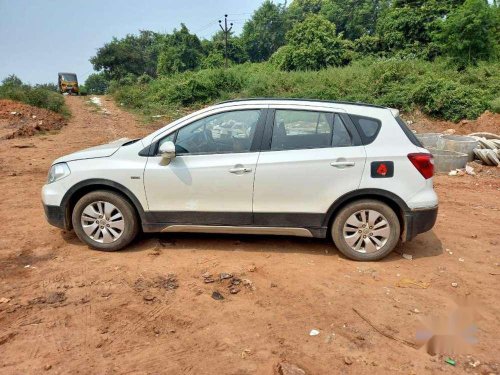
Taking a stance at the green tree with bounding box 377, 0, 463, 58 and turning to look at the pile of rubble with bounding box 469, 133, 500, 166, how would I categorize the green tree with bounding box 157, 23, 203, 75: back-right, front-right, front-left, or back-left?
back-right

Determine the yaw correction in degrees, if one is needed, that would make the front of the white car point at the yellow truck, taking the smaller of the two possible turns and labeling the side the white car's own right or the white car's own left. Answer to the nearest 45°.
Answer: approximately 45° to the white car's own right

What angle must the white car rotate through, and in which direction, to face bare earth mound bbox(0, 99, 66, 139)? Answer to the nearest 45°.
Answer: approximately 45° to its right

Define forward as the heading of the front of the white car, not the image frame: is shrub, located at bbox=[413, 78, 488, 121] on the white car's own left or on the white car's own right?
on the white car's own right

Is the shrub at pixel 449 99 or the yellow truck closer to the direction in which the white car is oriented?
the yellow truck

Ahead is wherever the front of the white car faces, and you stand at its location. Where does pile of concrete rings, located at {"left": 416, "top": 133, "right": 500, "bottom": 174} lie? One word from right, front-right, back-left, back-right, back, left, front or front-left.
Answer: back-right

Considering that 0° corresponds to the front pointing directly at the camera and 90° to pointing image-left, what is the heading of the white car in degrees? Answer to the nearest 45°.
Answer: approximately 90°

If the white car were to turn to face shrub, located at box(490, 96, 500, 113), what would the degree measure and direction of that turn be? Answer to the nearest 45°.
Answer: approximately 135° to its right

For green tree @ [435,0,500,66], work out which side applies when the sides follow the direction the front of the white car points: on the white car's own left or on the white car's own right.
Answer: on the white car's own right

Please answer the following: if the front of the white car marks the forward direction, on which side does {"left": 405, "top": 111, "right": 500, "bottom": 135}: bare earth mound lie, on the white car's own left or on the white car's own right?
on the white car's own right

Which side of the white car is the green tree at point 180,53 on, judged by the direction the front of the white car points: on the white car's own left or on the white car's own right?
on the white car's own right

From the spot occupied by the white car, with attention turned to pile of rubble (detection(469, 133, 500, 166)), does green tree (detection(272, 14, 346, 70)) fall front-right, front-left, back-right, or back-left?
front-left

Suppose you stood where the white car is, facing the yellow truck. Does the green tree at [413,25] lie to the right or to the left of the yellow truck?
right

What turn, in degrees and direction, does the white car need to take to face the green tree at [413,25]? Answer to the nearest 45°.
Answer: approximately 135° to its right

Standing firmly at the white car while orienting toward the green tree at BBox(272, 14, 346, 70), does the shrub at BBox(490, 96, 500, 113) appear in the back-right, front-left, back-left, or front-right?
front-right
